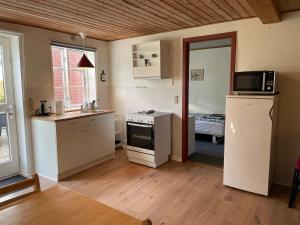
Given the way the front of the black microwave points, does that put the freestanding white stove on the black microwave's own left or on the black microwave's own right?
on the black microwave's own right

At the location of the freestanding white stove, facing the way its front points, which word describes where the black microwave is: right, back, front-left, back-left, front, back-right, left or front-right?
left

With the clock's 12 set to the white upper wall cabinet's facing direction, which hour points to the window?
The window is roughly at 2 o'clock from the white upper wall cabinet.

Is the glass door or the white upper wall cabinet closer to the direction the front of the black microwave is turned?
the glass door

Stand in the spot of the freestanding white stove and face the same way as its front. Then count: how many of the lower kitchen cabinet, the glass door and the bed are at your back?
1

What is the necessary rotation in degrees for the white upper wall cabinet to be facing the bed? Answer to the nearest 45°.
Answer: approximately 180°

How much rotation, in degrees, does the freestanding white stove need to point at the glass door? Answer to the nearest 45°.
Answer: approximately 45° to its right

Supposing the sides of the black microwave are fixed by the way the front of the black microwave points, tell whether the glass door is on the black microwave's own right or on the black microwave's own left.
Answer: on the black microwave's own right

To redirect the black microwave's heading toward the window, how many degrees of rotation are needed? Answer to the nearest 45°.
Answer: approximately 90° to its right
